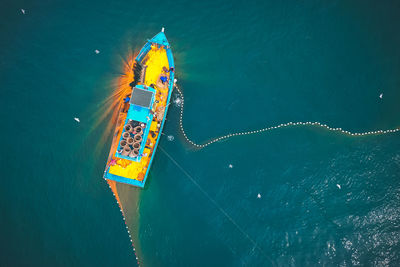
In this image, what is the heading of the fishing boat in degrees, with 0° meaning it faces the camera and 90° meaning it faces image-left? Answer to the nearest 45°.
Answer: approximately 180°

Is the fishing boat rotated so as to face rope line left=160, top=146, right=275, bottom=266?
no
